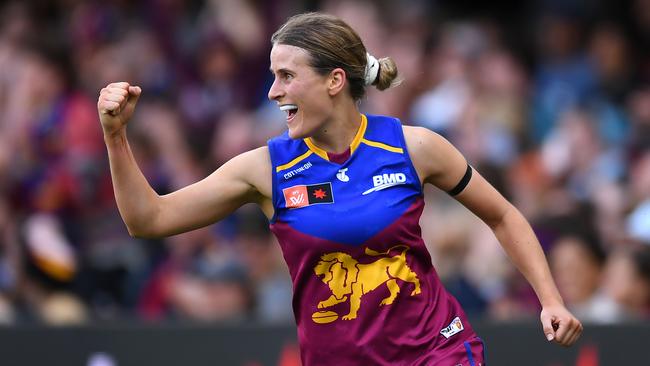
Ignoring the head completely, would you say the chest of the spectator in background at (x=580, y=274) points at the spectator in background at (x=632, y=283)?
no

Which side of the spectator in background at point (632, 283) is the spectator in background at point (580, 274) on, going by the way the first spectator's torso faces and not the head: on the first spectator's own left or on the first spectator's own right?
on the first spectator's own right

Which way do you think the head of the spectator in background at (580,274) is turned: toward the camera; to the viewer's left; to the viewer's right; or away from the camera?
toward the camera

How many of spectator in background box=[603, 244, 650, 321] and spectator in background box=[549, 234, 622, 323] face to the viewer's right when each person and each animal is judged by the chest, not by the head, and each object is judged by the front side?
0

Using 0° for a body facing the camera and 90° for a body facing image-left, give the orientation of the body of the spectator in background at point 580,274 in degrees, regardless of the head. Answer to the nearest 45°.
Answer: approximately 45°

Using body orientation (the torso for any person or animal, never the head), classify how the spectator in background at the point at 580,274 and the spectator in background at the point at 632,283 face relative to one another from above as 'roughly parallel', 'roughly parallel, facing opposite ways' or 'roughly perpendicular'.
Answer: roughly parallel

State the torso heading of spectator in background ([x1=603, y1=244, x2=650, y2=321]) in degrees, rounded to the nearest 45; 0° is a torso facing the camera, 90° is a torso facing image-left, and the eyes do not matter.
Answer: approximately 45°
